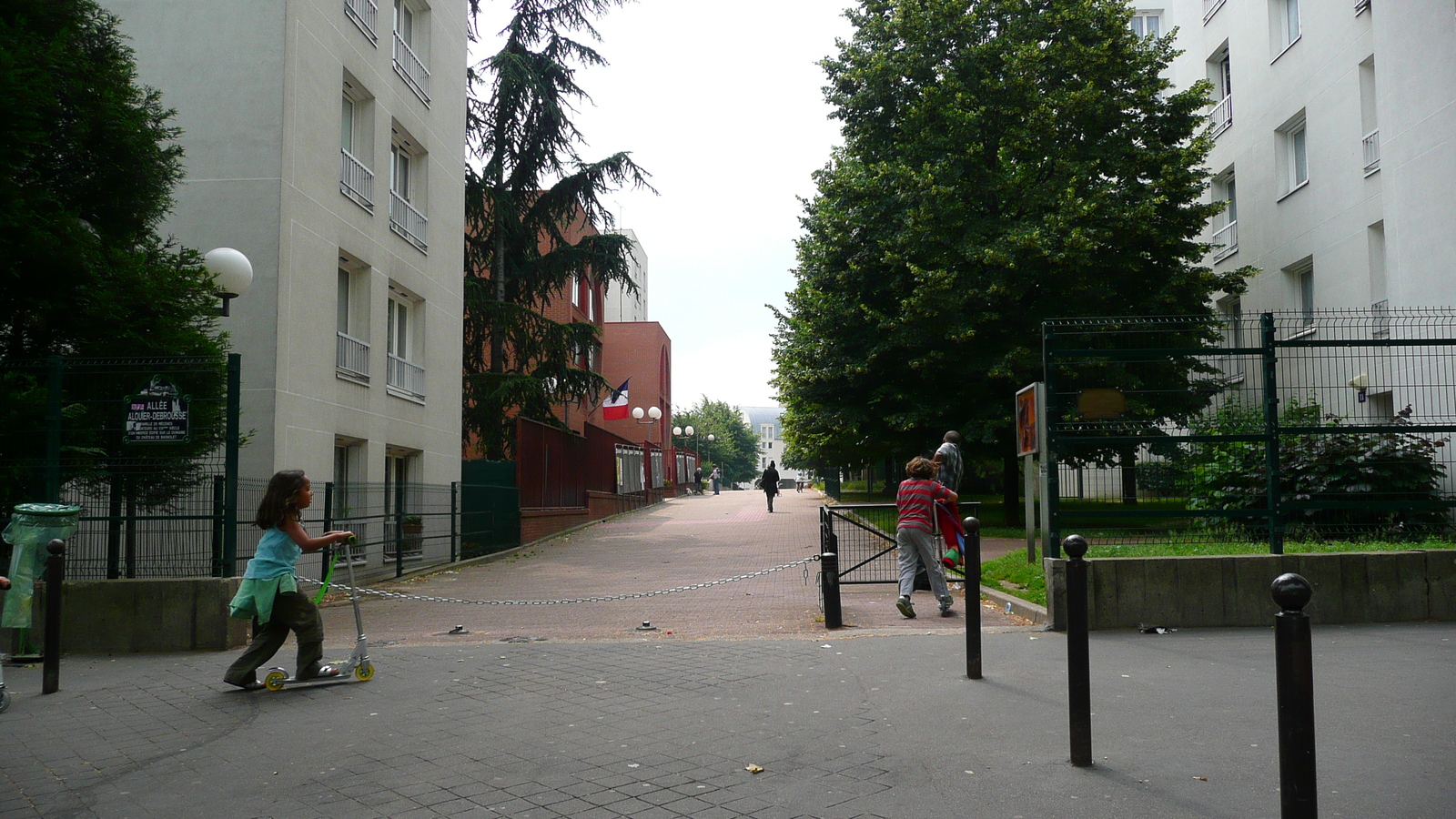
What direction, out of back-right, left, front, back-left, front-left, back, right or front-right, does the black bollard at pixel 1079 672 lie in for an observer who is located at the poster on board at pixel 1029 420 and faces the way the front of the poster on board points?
front-left

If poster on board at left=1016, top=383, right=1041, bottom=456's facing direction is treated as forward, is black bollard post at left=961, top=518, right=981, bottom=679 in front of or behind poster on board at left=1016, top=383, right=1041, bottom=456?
in front

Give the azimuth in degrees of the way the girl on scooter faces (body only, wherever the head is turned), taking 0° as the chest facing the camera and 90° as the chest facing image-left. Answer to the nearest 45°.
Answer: approximately 270°

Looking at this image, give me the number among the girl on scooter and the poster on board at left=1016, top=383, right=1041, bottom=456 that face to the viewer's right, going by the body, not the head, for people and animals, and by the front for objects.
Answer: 1

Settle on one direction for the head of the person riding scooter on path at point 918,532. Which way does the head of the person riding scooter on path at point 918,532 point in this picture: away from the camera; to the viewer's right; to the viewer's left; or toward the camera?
away from the camera

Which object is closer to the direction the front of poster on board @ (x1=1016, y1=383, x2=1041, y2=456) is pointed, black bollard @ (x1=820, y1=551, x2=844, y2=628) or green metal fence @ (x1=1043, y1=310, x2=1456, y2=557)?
the black bollard

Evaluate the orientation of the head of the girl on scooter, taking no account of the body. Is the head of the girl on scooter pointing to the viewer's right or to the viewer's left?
to the viewer's right

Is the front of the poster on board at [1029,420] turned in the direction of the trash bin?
yes

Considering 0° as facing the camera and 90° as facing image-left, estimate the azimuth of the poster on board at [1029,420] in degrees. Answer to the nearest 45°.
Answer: approximately 45°

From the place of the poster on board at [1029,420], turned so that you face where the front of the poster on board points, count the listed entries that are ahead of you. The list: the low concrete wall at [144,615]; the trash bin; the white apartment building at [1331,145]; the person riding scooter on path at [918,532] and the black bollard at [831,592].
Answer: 4

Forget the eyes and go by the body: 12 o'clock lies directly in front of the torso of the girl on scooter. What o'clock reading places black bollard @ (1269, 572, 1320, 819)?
The black bollard is roughly at 2 o'clock from the girl on scooter.

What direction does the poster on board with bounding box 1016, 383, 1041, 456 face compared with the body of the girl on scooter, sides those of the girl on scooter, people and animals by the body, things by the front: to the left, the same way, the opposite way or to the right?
the opposite way

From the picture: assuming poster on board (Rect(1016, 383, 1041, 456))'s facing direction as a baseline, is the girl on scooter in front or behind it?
in front

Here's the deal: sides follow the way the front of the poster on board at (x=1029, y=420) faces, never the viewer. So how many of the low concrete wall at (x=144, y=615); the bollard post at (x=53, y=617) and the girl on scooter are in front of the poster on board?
3

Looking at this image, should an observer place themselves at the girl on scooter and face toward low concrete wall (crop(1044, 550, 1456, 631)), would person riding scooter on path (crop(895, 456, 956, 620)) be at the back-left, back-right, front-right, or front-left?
front-left
